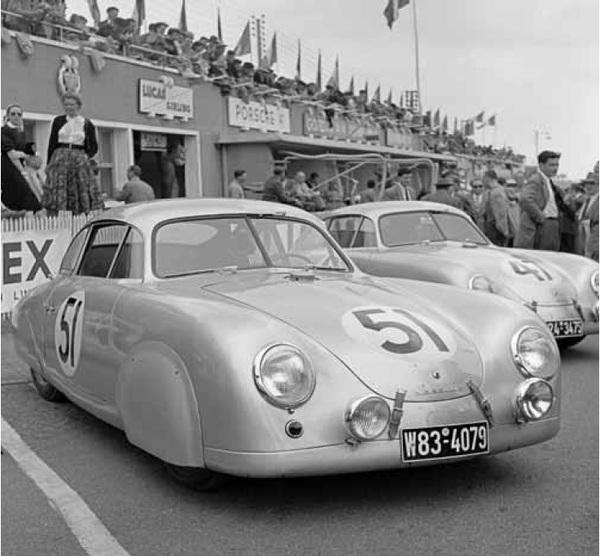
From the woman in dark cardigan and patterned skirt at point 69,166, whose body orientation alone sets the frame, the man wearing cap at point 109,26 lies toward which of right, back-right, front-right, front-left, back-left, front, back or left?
back

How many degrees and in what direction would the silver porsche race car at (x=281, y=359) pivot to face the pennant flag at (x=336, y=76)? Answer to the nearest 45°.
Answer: approximately 135° to its left

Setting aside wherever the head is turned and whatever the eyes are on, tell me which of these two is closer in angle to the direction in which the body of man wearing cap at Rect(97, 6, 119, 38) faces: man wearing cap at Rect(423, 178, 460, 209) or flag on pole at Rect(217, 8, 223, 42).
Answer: the man wearing cap

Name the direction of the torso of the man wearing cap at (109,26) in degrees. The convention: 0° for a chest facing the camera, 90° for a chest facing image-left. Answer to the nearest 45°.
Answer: approximately 315°

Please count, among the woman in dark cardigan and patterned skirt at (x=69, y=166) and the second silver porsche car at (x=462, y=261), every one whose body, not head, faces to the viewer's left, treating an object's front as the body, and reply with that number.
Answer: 0

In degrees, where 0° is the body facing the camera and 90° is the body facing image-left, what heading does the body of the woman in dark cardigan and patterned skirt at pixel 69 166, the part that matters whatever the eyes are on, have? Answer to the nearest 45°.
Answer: approximately 0°

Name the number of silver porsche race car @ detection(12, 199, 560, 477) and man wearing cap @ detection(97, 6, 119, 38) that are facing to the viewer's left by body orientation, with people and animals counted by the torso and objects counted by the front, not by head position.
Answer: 0

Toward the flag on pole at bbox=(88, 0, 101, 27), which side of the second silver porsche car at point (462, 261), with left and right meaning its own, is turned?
back

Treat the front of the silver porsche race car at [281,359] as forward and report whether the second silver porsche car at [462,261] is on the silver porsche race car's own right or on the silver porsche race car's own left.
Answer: on the silver porsche race car's own left

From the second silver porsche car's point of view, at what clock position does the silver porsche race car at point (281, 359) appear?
The silver porsche race car is roughly at 2 o'clock from the second silver porsche car.

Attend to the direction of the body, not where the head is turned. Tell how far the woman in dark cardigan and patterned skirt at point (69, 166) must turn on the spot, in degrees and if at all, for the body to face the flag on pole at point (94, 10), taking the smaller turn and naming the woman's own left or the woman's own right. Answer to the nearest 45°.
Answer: approximately 180°

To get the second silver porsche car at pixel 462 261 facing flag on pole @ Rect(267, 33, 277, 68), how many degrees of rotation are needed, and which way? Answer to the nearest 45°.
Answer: approximately 135° to its left

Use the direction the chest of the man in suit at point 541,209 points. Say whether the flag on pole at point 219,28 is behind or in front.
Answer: behind
